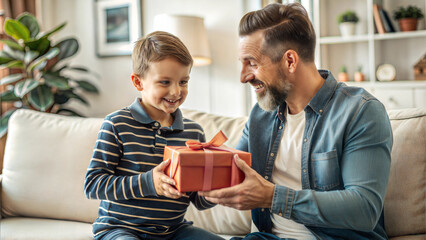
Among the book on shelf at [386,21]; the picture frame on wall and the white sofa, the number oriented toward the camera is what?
3

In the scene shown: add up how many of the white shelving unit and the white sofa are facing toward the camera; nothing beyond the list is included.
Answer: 2

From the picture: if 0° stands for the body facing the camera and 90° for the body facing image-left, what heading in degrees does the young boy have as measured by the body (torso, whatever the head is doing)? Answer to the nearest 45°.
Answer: approximately 315°

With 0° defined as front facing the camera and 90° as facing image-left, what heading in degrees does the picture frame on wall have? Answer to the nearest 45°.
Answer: approximately 0°

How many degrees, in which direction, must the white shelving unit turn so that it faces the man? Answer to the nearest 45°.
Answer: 0° — it already faces them

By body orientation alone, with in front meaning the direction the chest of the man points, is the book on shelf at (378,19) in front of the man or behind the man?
behind

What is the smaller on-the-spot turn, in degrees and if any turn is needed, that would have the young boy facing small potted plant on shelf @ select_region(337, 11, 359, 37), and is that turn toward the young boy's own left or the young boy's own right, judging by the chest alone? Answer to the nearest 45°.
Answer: approximately 90° to the young boy's own left

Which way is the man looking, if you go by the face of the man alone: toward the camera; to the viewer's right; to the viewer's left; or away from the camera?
to the viewer's left

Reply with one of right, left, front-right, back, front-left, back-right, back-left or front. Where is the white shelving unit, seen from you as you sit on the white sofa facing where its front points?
back-left

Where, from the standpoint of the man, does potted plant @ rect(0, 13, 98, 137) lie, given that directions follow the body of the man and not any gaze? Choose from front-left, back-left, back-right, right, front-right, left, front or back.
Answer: right

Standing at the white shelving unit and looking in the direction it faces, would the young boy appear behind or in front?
in front
